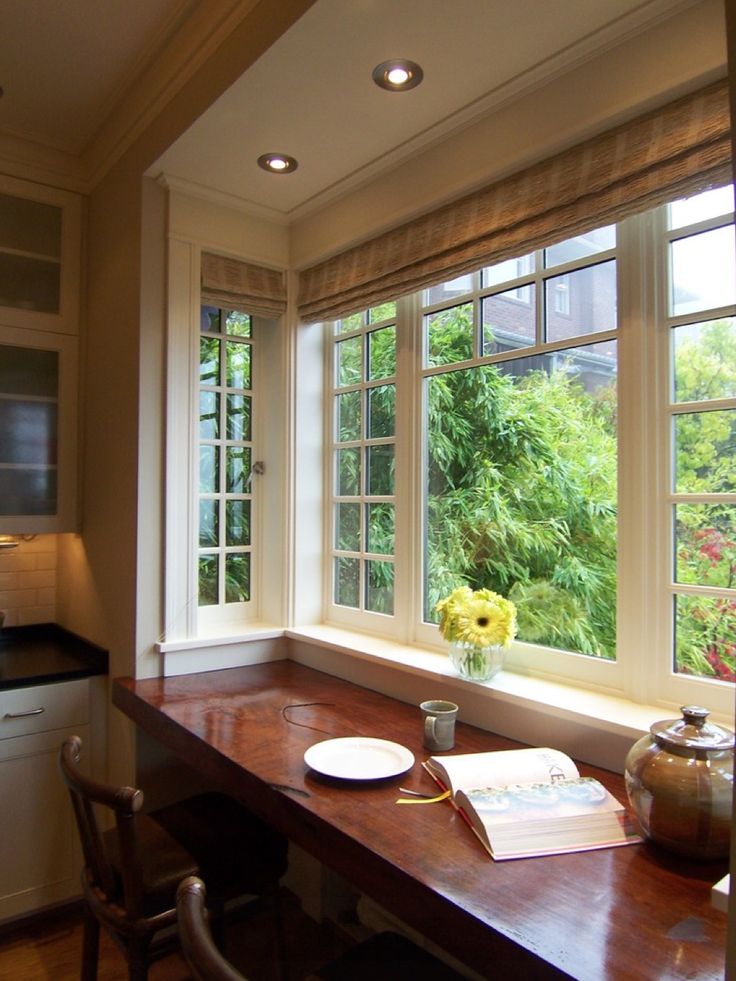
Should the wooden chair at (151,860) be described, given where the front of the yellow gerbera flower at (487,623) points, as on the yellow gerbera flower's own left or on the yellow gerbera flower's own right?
on the yellow gerbera flower's own right

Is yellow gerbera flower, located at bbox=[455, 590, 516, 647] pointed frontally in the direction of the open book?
yes

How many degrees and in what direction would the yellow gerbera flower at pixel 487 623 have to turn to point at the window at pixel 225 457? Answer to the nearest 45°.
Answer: approximately 135° to its right

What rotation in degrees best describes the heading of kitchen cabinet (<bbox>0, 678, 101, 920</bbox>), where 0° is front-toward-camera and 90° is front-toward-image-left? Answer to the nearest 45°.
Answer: approximately 315°

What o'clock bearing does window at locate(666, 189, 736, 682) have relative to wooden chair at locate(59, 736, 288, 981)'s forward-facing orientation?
The window is roughly at 2 o'clock from the wooden chair.

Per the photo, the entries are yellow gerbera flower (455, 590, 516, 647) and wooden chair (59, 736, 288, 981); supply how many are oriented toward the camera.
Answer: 1

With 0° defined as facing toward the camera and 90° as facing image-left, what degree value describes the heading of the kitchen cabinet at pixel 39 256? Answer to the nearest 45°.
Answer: approximately 315°

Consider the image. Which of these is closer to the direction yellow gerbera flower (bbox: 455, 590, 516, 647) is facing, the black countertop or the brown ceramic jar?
the brown ceramic jar

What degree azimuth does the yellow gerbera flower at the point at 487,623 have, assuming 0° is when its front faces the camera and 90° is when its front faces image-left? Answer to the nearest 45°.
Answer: approximately 0°

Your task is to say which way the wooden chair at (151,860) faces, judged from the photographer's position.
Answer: facing away from the viewer and to the right of the viewer

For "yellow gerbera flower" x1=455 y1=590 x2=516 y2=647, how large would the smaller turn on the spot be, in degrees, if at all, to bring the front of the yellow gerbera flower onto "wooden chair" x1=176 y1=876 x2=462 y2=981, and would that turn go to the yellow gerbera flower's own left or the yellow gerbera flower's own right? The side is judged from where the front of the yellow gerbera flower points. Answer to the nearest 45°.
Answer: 0° — it already faces it
